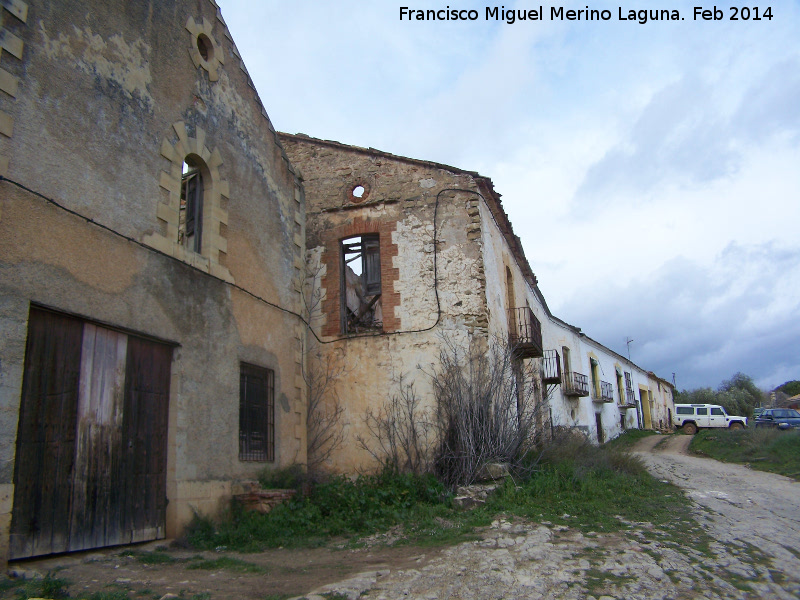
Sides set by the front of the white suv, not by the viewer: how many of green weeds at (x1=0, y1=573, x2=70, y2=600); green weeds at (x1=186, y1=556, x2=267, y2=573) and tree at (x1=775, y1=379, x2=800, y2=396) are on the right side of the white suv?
2

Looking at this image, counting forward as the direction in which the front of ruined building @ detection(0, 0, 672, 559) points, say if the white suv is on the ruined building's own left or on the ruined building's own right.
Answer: on the ruined building's own left

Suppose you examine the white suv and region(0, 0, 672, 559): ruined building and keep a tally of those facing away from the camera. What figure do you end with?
0

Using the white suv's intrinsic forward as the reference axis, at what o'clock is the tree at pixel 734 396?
The tree is roughly at 9 o'clock from the white suv.

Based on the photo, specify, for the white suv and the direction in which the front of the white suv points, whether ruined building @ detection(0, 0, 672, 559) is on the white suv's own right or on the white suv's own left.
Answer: on the white suv's own right

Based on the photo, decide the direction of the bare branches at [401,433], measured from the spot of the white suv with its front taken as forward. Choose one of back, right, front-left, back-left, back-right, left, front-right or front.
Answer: right

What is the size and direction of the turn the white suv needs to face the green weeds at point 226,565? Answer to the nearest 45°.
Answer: approximately 90° to its right

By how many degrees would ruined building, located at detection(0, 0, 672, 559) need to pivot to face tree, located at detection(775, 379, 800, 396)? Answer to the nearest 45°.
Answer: approximately 90° to its left

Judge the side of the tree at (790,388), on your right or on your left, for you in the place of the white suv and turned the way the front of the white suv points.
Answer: on your left

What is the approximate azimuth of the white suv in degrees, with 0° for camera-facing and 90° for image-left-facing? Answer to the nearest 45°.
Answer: approximately 270°

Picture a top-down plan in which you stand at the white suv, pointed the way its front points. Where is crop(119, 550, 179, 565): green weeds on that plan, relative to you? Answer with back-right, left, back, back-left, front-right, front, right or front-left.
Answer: right
